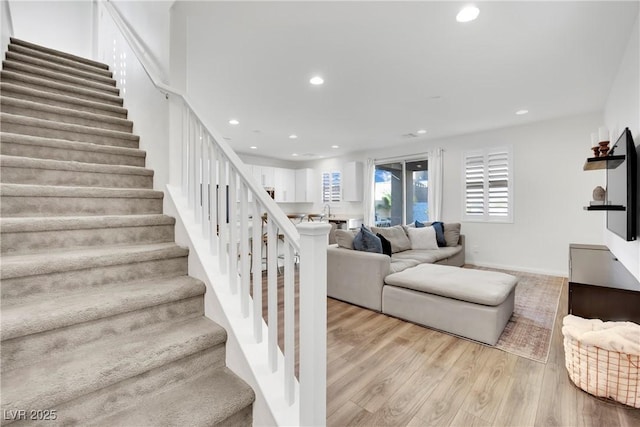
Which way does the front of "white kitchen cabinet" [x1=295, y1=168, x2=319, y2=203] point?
toward the camera

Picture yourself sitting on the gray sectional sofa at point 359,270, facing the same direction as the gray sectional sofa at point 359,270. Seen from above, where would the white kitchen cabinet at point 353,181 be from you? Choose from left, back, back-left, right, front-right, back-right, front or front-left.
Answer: back-left

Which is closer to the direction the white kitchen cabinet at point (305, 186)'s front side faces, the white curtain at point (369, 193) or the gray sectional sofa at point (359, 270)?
the gray sectional sofa

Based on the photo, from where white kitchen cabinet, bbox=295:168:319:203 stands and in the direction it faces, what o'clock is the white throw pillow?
The white throw pillow is roughly at 11 o'clock from the white kitchen cabinet.

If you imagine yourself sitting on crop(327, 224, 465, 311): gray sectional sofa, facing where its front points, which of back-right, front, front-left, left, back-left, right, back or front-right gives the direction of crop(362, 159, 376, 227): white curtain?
back-left

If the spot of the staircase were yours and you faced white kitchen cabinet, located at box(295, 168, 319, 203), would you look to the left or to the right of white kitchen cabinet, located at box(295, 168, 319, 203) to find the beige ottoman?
right

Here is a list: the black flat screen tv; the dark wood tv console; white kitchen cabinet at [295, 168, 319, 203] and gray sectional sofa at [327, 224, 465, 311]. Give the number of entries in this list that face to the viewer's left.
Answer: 2

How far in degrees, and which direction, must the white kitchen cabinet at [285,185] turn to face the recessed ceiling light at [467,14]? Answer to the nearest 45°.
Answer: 0° — it already faces it

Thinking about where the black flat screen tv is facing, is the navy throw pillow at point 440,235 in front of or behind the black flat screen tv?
in front

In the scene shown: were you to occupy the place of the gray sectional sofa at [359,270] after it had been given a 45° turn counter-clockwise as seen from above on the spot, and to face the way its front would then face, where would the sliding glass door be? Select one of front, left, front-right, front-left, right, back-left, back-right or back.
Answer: left

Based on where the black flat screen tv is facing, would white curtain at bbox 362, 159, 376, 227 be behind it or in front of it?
in front

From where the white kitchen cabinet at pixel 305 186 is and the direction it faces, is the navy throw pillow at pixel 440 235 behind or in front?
in front

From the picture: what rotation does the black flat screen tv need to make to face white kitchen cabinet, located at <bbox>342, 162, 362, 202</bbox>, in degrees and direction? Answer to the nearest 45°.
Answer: approximately 45° to its right

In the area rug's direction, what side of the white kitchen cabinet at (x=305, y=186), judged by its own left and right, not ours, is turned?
front

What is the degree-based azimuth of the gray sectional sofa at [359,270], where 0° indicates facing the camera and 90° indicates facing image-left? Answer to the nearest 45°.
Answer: approximately 315°

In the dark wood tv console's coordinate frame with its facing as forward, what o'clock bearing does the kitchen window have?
The kitchen window is roughly at 1 o'clock from the dark wood tv console.

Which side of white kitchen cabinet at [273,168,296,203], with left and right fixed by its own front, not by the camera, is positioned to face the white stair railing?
front

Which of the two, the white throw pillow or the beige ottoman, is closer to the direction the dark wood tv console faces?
the beige ottoman
